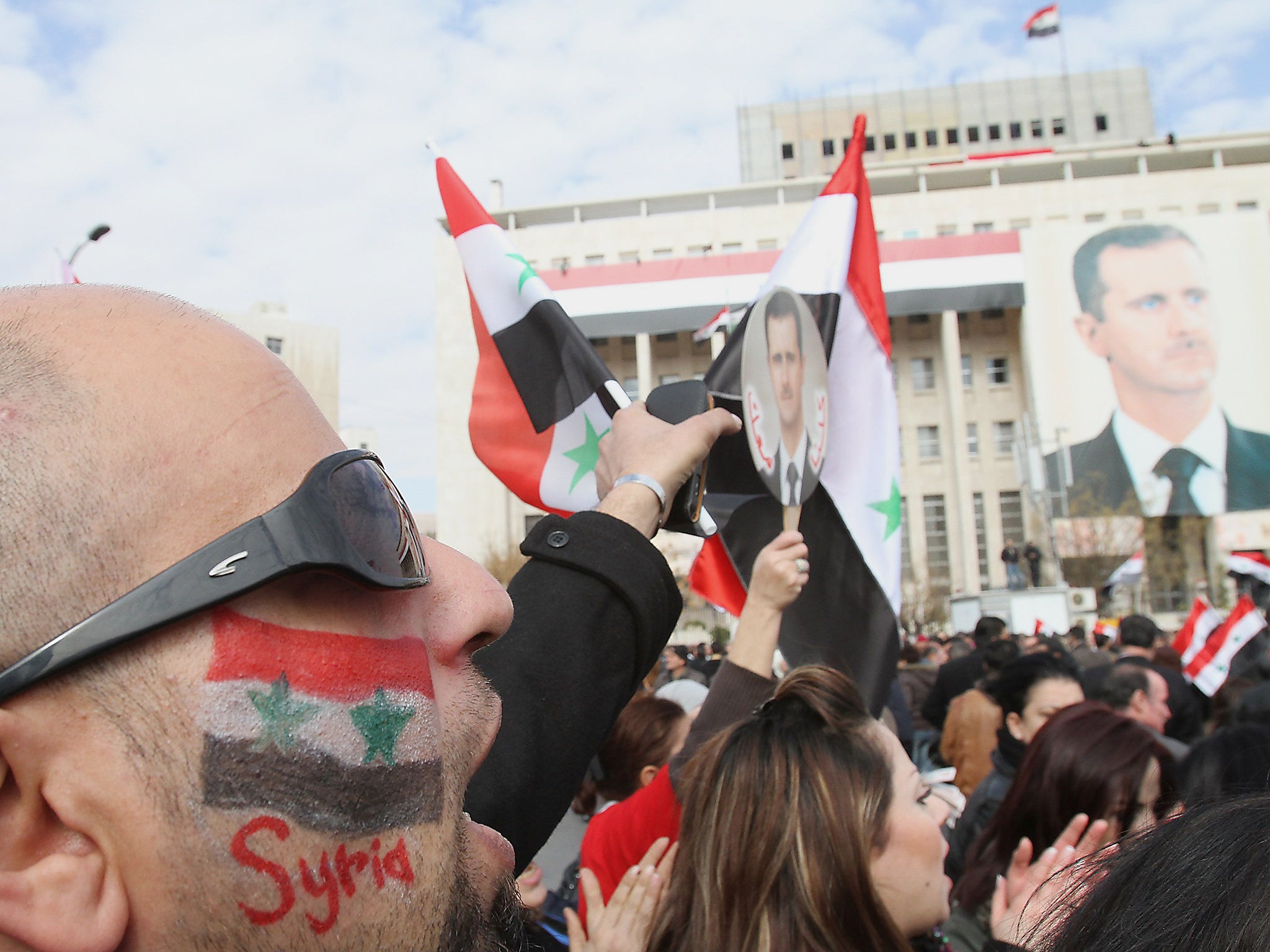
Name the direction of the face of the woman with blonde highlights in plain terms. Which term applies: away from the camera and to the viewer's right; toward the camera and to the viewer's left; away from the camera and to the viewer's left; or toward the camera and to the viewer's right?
away from the camera and to the viewer's right

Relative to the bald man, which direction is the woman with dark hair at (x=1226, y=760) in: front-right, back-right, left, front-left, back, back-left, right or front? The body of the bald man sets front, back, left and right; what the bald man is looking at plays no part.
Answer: front-left

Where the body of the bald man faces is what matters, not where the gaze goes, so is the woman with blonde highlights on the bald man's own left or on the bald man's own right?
on the bald man's own left

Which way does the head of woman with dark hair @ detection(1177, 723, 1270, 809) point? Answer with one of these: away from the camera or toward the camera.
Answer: away from the camera

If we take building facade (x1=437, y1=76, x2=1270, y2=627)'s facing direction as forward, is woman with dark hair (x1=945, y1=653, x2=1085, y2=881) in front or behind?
in front

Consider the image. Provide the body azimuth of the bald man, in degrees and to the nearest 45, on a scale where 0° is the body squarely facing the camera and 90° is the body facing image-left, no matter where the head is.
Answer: approximately 270°

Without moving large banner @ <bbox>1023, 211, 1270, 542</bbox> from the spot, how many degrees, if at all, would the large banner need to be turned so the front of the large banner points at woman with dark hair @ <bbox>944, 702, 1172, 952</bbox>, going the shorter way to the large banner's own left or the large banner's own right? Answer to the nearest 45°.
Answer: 0° — it already faces them

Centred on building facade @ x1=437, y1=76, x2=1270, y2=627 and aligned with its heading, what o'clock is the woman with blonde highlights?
The woman with blonde highlights is roughly at 12 o'clock from the building facade.

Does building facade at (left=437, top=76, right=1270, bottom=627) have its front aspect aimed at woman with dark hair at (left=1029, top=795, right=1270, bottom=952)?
yes
